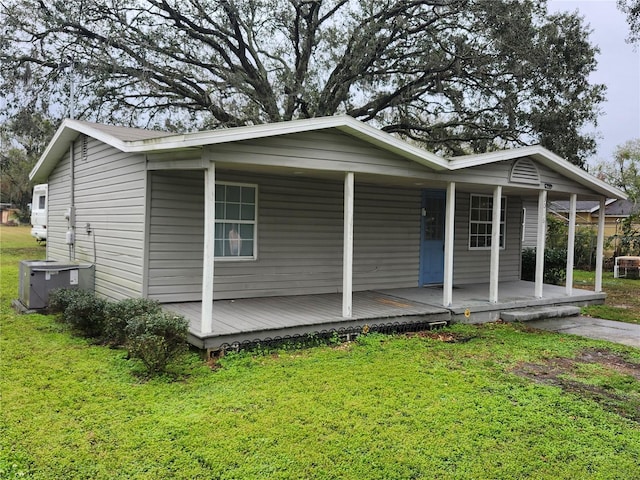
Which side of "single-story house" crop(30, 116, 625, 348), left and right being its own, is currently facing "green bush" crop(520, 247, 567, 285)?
left

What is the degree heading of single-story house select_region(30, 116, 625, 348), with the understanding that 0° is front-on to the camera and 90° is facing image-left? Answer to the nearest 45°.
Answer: approximately 315°

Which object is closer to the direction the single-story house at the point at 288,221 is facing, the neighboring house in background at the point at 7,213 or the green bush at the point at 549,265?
the green bush

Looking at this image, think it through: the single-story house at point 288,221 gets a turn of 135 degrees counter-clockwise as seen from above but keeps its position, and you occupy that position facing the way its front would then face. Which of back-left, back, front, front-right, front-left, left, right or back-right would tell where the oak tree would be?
front

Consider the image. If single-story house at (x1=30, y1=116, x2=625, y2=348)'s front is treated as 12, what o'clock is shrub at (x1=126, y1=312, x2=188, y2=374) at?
The shrub is roughly at 2 o'clock from the single-story house.

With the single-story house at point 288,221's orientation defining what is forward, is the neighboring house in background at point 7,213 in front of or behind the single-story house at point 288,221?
behind
